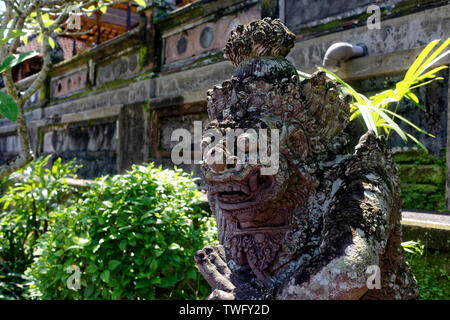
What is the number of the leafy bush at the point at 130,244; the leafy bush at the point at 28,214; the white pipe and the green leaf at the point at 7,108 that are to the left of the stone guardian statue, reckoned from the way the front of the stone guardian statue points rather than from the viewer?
0

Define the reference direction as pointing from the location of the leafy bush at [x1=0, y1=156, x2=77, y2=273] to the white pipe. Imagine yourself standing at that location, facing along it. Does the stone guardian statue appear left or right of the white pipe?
right

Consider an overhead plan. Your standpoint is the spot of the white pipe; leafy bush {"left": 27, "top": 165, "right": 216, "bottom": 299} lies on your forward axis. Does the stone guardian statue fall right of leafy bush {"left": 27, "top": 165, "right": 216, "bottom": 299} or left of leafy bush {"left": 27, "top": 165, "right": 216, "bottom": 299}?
left

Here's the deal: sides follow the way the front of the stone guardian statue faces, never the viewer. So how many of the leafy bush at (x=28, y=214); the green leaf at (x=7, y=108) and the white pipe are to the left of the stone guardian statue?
0

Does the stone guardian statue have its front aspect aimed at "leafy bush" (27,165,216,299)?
no

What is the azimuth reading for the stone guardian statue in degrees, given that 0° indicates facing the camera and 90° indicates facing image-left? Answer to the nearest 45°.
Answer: approximately 45°

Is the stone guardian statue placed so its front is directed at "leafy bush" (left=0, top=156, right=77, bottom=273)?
no

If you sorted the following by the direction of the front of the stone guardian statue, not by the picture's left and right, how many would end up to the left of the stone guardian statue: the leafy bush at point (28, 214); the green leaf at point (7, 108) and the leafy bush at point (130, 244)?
0

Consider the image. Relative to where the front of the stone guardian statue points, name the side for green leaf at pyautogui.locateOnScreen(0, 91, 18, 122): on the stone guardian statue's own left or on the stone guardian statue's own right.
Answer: on the stone guardian statue's own right

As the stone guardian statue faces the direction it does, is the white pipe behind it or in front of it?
behind
